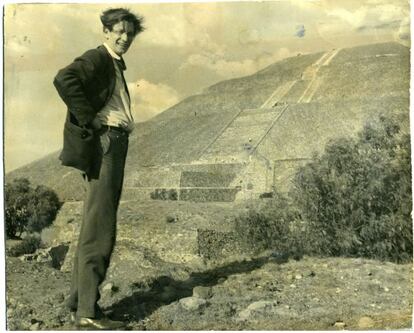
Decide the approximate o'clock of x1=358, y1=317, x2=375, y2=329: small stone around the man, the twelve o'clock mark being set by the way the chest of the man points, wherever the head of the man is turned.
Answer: The small stone is roughly at 12 o'clock from the man.

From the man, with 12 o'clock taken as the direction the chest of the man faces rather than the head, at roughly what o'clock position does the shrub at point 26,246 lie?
The shrub is roughly at 8 o'clock from the man.

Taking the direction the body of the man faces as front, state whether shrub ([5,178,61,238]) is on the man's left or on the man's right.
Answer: on the man's left

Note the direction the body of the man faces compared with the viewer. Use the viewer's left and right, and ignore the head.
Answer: facing to the right of the viewer

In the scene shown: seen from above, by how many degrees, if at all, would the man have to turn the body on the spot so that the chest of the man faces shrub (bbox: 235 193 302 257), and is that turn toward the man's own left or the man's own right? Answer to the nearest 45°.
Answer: approximately 45° to the man's own left

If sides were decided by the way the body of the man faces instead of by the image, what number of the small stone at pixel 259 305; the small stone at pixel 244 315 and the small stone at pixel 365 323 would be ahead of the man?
3
